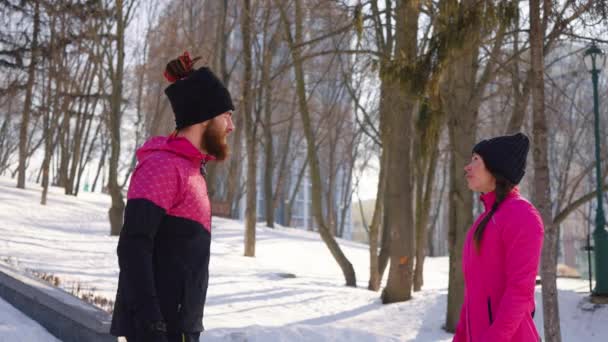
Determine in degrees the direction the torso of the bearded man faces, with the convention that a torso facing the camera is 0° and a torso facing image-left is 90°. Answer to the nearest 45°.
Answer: approximately 270°

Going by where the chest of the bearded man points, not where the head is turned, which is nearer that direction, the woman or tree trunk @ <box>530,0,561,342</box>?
the woman

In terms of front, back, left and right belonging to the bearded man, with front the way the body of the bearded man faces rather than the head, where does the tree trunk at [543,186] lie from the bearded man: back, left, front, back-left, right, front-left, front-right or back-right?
front-left

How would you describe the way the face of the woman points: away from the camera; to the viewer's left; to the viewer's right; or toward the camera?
to the viewer's left

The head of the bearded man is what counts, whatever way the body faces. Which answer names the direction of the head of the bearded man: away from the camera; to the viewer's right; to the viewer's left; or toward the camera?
to the viewer's right

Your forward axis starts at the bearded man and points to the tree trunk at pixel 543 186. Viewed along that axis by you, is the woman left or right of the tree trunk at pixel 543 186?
right

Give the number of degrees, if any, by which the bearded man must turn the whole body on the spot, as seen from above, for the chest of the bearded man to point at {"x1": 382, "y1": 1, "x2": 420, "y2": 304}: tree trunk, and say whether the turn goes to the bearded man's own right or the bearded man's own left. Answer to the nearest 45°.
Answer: approximately 45° to the bearded man's own left

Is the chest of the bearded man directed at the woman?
yes
